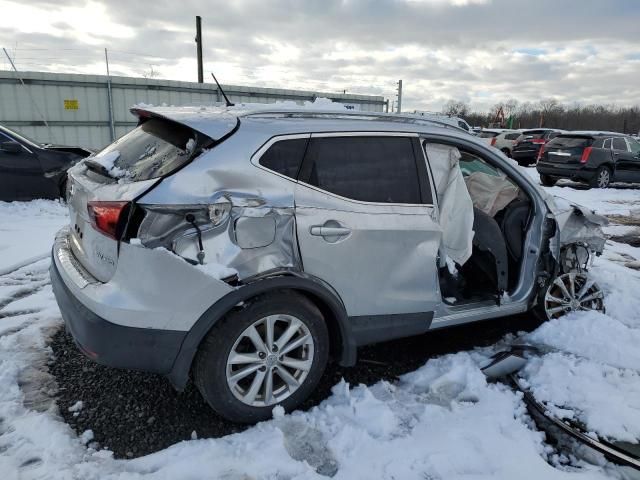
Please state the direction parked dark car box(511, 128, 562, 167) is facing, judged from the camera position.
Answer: facing away from the viewer and to the right of the viewer

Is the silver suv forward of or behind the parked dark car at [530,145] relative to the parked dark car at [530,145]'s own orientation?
behind

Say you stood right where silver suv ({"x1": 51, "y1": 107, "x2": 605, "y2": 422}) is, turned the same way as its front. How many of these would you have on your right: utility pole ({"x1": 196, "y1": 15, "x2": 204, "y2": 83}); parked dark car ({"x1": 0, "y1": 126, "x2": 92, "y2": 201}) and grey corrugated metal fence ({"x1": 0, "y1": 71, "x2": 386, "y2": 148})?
0

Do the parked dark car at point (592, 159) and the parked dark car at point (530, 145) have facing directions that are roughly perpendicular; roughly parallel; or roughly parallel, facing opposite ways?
roughly parallel

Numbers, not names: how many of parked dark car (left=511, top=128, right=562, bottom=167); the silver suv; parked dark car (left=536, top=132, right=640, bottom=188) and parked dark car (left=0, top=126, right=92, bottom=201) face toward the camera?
0

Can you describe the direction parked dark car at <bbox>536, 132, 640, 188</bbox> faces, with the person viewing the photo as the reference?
facing away from the viewer and to the right of the viewer

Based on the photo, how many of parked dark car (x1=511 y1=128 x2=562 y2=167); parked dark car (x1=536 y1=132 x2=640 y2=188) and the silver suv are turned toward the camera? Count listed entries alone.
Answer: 0

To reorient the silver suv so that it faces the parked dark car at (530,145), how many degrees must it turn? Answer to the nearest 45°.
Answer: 0° — it already faces it

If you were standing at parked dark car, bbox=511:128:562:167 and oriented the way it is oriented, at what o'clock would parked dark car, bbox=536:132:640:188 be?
parked dark car, bbox=536:132:640:188 is roughly at 4 o'clock from parked dark car, bbox=511:128:562:167.

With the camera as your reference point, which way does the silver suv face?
facing away from the viewer and to the right of the viewer
